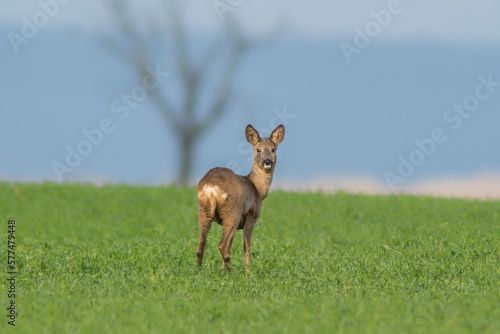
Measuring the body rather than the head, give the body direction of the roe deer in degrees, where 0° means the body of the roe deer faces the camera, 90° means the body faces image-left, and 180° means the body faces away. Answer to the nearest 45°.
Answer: approximately 225°
